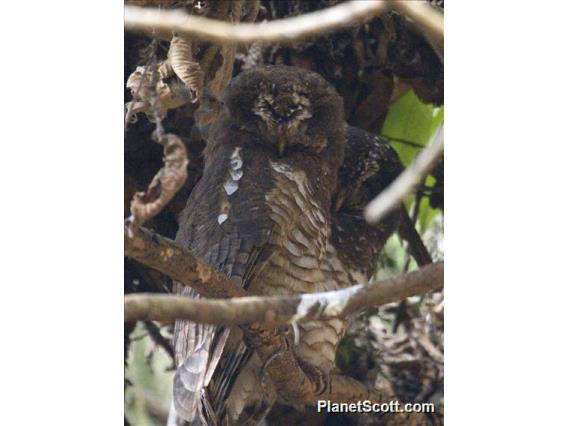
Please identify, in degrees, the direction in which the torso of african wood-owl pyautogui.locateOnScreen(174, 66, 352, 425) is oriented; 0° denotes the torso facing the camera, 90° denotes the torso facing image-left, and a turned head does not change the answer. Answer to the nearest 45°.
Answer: approximately 315°

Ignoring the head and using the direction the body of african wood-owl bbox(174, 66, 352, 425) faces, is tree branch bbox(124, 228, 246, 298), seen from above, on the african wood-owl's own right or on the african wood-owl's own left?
on the african wood-owl's own right

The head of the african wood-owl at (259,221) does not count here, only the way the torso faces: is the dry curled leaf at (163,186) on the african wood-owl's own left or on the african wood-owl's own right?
on the african wood-owl's own right
